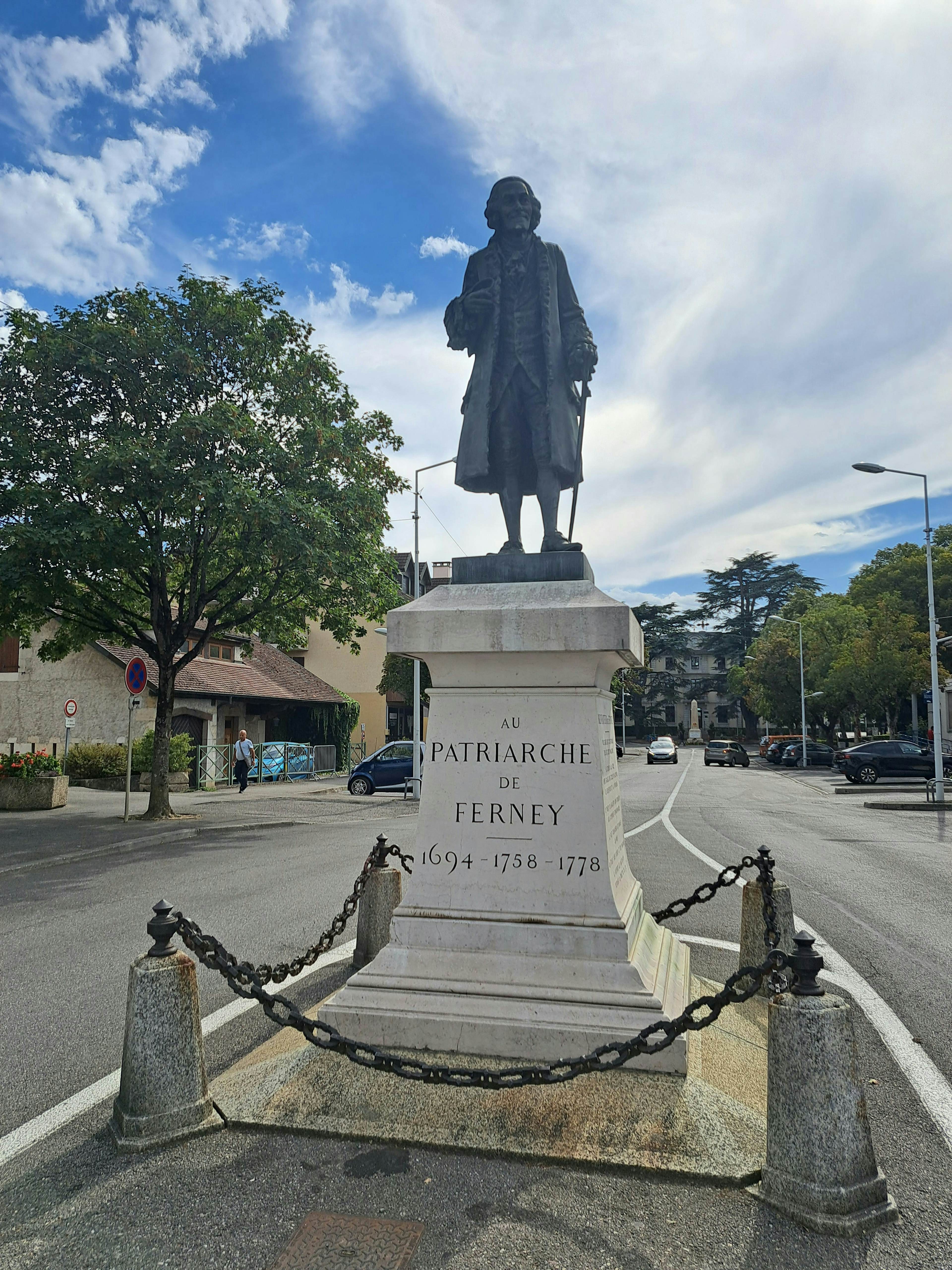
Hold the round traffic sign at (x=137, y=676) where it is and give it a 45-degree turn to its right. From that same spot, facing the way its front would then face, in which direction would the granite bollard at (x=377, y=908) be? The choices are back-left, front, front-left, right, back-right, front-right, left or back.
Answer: front

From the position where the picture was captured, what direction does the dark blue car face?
facing to the left of the viewer

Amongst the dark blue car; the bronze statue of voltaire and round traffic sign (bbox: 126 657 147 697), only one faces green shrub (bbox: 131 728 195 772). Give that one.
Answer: the dark blue car

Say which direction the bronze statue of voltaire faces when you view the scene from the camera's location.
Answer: facing the viewer

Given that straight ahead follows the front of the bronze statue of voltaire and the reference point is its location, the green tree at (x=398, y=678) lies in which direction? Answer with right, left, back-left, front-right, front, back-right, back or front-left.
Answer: back

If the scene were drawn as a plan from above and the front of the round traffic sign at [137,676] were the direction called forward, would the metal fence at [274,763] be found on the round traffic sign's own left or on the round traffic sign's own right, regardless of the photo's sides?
on the round traffic sign's own left

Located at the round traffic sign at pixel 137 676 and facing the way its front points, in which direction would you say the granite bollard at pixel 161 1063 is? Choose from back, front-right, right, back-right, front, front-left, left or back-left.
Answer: front-right

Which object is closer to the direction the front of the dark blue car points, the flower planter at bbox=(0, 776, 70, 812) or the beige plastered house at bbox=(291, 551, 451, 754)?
the flower planter

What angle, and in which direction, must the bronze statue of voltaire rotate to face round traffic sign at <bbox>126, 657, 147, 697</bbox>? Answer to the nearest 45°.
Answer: approximately 135° to its right

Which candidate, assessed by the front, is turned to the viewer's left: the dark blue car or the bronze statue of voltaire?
the dark blue car

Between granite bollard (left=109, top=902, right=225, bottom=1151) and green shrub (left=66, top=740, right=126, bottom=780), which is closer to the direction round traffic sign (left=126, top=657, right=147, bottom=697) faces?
the granite bollard
